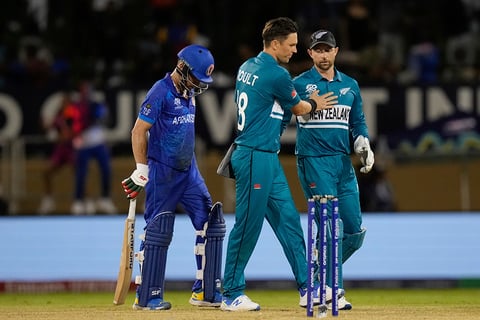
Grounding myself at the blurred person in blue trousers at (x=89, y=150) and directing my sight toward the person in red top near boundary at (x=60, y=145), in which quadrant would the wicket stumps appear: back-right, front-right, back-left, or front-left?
back-left

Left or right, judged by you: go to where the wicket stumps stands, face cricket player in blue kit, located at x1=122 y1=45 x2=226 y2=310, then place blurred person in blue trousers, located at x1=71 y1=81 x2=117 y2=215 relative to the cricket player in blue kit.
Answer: right
